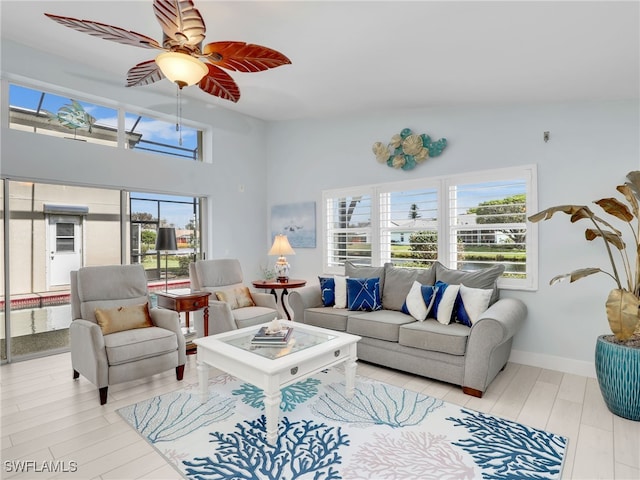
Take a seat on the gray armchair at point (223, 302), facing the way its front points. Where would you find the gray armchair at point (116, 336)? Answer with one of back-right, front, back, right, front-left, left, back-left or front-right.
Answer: right

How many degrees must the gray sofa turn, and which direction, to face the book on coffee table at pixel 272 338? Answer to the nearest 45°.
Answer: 0° — it already faces it

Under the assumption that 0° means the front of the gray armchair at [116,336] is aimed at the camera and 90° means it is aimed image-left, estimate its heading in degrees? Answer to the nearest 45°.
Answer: approximately 315°

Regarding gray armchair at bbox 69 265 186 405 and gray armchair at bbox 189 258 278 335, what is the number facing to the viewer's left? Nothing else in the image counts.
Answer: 0

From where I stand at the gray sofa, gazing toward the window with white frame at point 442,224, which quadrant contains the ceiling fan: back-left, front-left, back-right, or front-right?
back-left

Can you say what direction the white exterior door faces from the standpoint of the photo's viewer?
facing the viewer

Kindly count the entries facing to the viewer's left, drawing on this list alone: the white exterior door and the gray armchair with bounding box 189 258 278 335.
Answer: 0

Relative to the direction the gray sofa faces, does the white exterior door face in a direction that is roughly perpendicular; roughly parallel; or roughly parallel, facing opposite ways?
roughly perpendicular

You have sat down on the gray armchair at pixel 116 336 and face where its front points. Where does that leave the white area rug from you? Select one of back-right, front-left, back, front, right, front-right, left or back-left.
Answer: front

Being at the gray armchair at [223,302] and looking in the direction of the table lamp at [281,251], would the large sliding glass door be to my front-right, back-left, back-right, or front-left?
back-left

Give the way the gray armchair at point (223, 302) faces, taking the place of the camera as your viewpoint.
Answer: facing the viewer and to the right of the viewer

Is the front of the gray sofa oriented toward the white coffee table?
yes

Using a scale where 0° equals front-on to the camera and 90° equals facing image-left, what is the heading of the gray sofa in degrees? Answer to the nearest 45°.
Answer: approximately 45°

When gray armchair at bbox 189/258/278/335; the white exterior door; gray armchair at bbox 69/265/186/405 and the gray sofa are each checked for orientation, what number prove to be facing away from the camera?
0

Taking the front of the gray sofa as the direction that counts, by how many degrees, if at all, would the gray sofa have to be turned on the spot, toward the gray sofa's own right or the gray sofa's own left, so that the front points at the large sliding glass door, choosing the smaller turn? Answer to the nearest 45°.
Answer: approximately 45° to the gray sofa's own right
